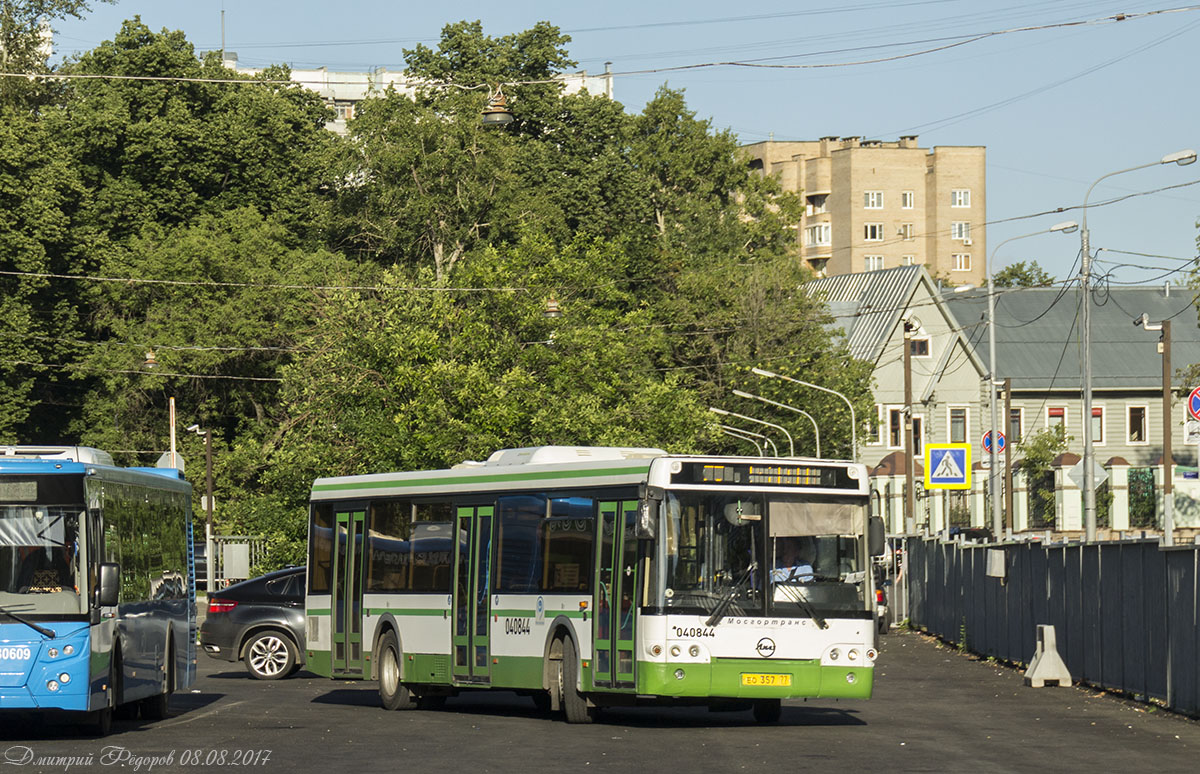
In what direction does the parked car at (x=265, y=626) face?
to the viewer's right

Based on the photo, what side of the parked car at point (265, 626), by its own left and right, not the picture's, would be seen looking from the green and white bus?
right

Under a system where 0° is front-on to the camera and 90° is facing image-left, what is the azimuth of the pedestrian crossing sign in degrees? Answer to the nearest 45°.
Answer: approximately 0°

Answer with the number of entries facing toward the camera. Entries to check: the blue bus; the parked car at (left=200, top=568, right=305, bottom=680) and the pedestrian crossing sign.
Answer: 2

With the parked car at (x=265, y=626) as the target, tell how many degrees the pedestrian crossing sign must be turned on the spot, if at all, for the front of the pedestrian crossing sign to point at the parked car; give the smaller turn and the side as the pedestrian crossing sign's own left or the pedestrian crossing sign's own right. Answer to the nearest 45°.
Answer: approximately 45° to the pedestrian crossing sign's own right

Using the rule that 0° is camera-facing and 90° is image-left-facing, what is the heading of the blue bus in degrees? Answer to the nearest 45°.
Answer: approximately 0°

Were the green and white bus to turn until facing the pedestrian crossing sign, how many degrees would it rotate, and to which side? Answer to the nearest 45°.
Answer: approximately 135° to its left
